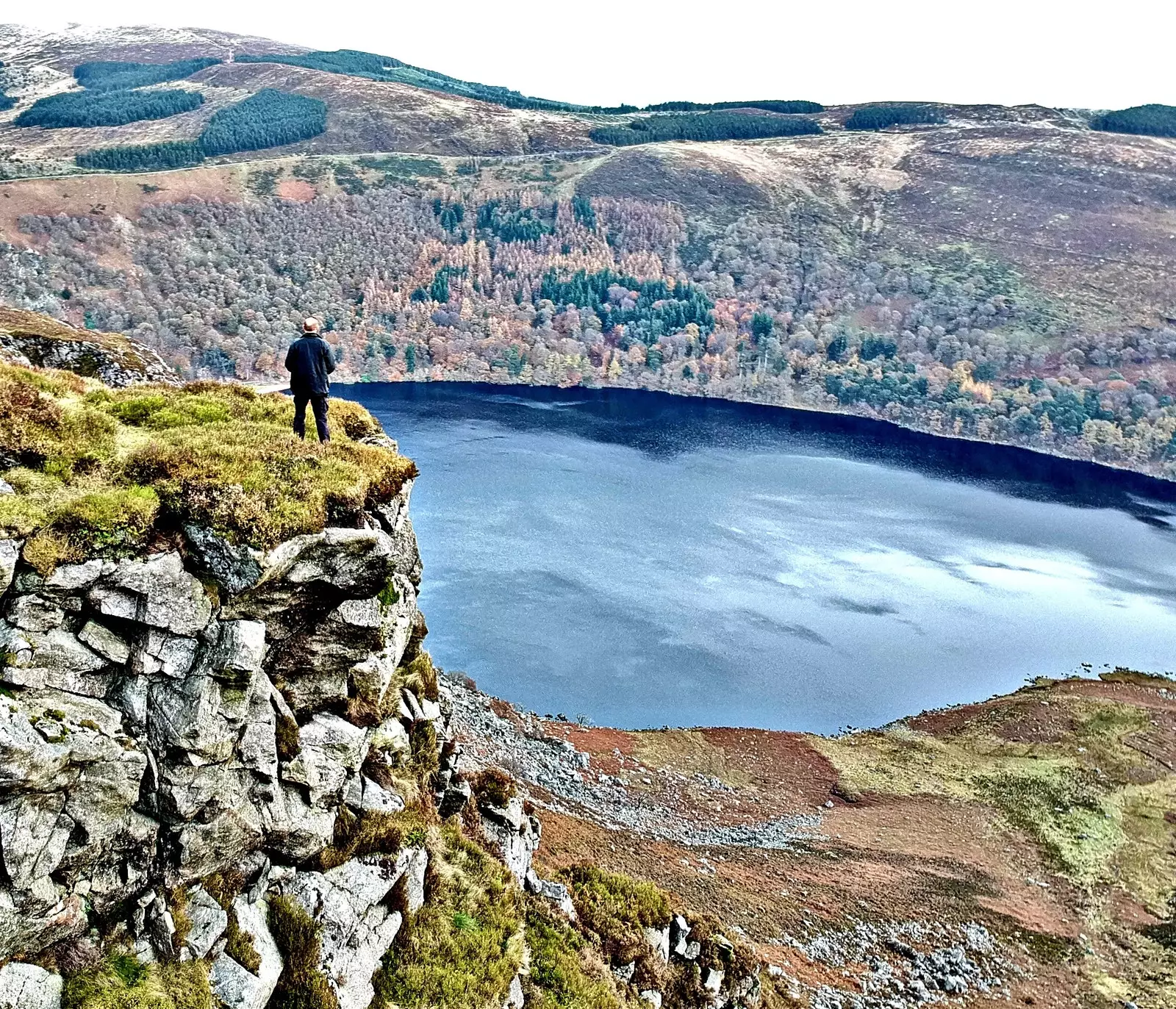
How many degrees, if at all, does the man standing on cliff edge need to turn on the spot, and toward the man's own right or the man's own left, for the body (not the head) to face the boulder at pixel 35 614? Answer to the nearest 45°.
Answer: approximately 135° to the man's own left

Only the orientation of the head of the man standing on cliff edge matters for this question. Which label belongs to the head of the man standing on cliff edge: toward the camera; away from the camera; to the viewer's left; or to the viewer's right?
away from the camera

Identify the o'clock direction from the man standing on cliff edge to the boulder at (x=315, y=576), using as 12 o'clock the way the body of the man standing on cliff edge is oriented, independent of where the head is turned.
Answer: The boulder is roughly at 6 o'clock from the man standing on cliff edge.

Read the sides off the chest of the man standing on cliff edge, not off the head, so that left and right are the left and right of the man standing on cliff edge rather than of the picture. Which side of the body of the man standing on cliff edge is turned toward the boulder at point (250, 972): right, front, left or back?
back

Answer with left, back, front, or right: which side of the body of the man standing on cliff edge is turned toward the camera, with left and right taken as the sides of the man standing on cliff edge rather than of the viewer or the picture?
back

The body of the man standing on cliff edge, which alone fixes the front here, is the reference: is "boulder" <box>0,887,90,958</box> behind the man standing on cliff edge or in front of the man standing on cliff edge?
behind

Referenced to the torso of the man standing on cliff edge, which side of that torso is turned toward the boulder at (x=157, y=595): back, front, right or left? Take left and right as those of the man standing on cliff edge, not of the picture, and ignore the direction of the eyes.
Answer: back

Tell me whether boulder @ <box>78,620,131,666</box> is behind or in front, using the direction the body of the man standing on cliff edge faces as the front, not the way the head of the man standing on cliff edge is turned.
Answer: behind
